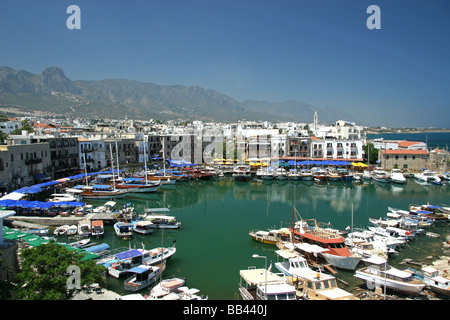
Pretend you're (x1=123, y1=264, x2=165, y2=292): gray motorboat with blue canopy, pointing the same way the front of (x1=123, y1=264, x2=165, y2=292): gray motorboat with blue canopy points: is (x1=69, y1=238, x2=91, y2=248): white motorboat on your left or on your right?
on your left

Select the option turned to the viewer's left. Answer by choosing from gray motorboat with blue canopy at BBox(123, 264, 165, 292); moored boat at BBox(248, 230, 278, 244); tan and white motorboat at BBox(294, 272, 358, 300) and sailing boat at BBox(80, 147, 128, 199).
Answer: the moored boat

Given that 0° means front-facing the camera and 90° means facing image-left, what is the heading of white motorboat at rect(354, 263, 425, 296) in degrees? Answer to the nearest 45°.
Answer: approximately 315°

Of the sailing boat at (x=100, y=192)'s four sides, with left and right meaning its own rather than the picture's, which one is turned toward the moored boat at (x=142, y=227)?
right

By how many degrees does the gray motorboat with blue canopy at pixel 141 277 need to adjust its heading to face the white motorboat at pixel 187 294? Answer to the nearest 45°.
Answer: approximately 90° to its right
